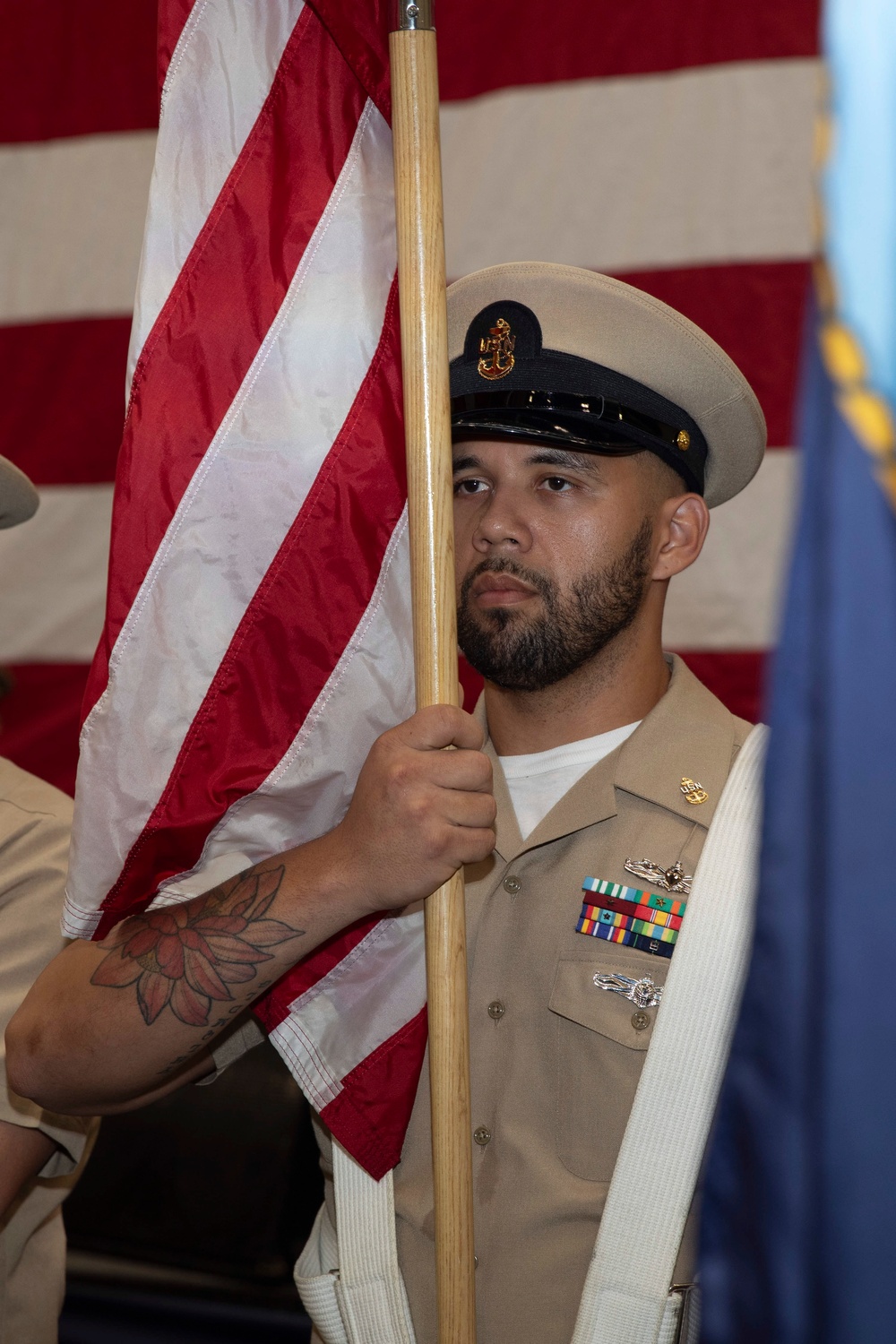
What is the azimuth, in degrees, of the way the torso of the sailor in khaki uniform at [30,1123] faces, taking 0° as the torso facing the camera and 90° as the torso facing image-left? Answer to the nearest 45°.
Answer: approximately 45°

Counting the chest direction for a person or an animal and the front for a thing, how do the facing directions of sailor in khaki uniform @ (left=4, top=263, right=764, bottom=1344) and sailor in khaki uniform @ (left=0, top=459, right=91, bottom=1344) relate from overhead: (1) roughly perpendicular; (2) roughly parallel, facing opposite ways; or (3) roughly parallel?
roughly parallel

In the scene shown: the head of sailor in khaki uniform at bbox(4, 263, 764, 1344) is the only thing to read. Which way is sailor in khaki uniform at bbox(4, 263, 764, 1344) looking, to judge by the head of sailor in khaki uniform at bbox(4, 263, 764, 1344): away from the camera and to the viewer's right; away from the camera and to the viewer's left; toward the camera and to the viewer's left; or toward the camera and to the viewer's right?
toward the camera and to the viewer's left

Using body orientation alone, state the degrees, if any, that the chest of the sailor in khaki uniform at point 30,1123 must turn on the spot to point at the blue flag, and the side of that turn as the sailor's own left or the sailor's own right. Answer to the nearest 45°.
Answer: approximately 45° to the sailor's own left

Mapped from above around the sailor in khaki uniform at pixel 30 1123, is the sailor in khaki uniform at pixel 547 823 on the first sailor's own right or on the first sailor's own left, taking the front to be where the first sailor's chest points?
on the first sailor's own left

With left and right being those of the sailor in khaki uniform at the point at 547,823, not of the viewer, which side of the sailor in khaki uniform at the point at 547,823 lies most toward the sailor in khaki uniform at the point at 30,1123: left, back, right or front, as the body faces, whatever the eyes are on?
right

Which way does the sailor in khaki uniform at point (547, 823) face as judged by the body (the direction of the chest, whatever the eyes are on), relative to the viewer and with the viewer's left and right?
facing the viewer and to the left of the viewer

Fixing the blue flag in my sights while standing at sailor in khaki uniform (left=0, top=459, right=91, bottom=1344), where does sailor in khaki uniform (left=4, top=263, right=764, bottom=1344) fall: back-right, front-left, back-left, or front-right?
front-left

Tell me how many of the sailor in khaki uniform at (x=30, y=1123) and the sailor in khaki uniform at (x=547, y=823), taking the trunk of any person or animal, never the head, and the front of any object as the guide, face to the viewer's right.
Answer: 0
